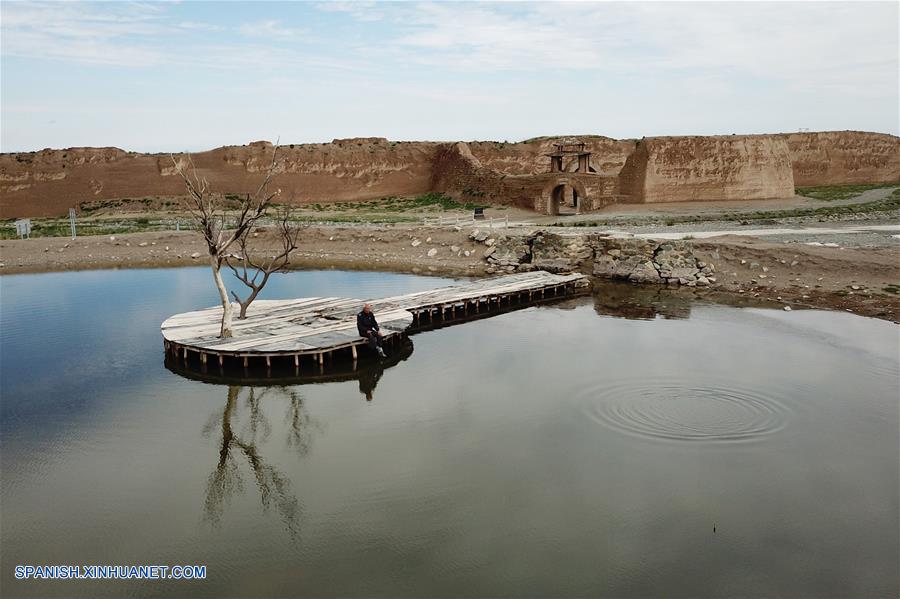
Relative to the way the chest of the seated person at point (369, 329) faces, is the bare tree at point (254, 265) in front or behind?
behind

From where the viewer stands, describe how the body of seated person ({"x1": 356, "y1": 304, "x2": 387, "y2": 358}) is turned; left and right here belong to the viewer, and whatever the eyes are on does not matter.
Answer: facing the viewer and to the right of the viewer
